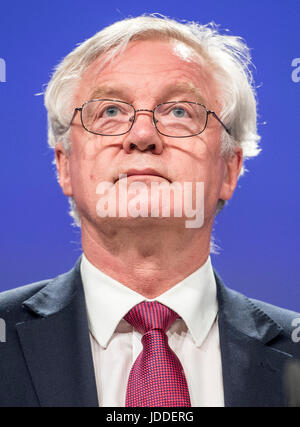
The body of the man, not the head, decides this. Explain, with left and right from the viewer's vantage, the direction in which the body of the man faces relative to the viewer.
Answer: facing the viewer
